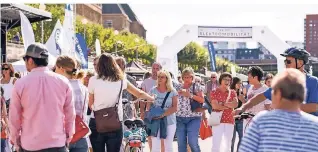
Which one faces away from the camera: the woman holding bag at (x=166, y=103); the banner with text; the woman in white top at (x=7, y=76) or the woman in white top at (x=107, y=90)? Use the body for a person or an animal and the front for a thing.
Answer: the woman in white top at (x=107, y=90)

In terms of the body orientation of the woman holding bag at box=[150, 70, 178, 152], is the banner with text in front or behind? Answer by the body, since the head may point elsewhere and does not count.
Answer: behind

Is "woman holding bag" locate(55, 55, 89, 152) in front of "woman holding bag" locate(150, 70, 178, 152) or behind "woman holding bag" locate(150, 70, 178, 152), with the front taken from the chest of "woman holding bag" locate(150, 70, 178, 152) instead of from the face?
in front

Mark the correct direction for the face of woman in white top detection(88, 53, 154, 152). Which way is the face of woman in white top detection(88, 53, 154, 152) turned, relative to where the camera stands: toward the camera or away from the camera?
away from the camera

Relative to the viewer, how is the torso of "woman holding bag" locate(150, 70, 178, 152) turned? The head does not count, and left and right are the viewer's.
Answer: facing the viewer and to the left of the viewer

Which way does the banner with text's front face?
toward the camera

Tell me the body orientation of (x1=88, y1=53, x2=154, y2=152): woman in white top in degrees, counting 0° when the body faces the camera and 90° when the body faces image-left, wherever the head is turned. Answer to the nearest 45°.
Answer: approximately 180°

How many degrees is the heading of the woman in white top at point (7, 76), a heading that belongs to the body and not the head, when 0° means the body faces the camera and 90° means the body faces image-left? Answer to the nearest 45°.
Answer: approximately 45°

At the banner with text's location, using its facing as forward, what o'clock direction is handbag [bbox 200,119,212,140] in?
The handbag is roughly at 12 o'clock from the banner with text.

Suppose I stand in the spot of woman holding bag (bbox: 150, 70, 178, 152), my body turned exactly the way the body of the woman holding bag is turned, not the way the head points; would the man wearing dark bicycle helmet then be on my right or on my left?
on my left

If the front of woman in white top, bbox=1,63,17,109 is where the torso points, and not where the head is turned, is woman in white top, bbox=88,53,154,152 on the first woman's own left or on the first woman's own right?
on the first woman's own left
